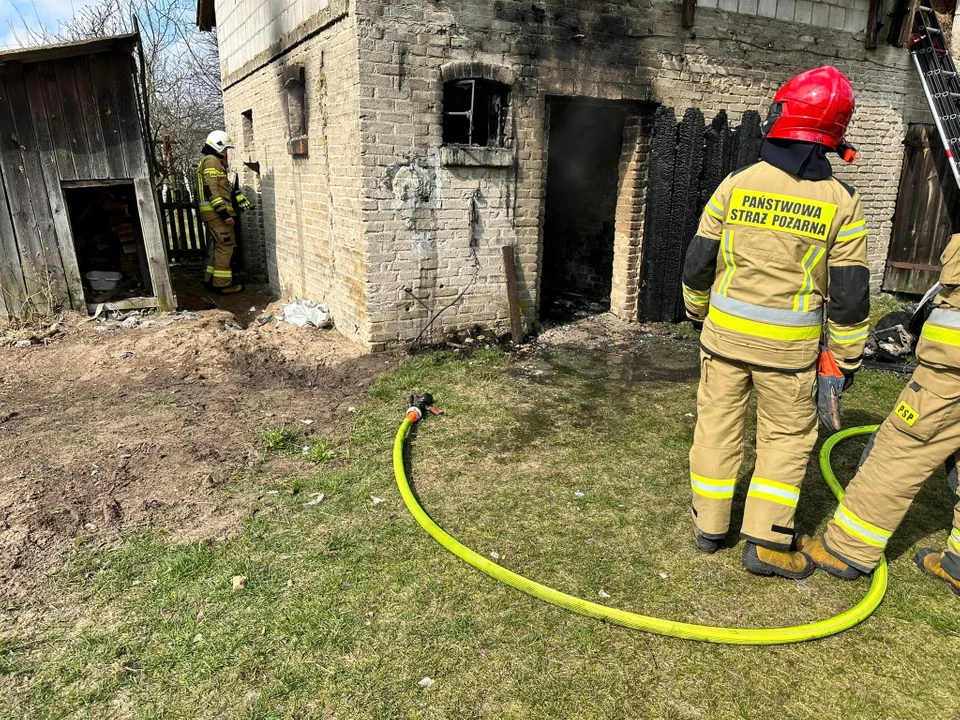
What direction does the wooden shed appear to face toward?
toward the camera

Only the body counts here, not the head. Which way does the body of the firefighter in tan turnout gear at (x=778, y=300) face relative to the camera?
away from the camera

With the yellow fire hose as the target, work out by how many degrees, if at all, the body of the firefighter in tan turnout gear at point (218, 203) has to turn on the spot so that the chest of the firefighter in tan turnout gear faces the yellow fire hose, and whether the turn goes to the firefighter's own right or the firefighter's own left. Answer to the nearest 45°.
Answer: approximately 90° to the firefighter's own right

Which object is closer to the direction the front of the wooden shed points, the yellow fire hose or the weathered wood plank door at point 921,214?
the yellow fire hose

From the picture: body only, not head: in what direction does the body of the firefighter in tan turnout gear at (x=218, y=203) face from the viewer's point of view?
to the viewer's right

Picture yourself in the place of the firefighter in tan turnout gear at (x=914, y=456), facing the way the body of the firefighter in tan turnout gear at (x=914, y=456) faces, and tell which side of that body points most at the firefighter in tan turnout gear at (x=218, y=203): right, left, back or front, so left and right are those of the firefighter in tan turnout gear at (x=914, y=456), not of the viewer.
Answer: front

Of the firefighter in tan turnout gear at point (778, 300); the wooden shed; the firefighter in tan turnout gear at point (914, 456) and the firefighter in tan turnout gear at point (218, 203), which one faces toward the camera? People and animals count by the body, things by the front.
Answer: the wooden shed

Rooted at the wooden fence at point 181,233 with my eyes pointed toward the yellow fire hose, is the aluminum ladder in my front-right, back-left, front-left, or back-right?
front-left
